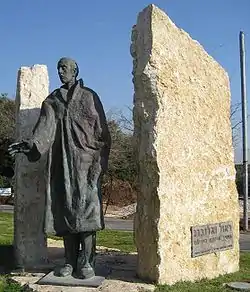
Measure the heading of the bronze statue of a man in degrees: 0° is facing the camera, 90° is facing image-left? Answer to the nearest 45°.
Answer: approximately 45°

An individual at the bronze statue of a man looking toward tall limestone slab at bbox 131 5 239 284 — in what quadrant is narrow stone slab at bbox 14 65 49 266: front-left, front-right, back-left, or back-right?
back-left

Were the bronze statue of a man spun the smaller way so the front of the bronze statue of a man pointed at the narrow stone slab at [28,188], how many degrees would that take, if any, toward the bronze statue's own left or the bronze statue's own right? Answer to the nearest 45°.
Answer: approximately 90° to the bronze statue's own right

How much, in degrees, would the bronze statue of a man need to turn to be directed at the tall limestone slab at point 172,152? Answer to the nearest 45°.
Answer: approximately 135° to its left
